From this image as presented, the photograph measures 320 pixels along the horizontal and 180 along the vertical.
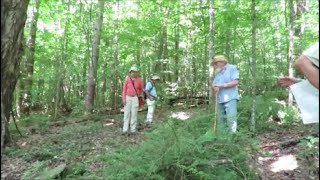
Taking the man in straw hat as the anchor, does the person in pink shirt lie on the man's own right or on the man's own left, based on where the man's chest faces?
on the man's own right

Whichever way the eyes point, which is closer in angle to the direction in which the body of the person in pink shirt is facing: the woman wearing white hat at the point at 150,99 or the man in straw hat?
the man in straw hat

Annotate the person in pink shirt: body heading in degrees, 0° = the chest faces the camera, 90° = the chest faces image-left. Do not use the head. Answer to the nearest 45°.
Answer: approximately 0°

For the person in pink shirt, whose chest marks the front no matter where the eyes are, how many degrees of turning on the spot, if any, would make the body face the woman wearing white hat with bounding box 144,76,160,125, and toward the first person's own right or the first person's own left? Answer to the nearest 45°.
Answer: approximately 180°

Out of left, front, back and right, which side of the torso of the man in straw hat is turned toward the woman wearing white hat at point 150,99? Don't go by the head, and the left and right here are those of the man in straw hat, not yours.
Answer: right

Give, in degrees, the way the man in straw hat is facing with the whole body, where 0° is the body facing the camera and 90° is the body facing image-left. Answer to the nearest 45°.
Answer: approximately 45°

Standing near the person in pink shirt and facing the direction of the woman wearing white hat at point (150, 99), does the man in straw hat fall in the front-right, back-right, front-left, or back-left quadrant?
back-right

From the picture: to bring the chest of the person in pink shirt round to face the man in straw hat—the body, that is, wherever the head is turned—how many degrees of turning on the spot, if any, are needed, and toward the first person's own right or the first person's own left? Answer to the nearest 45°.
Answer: approximately 45° to the first person's own left
